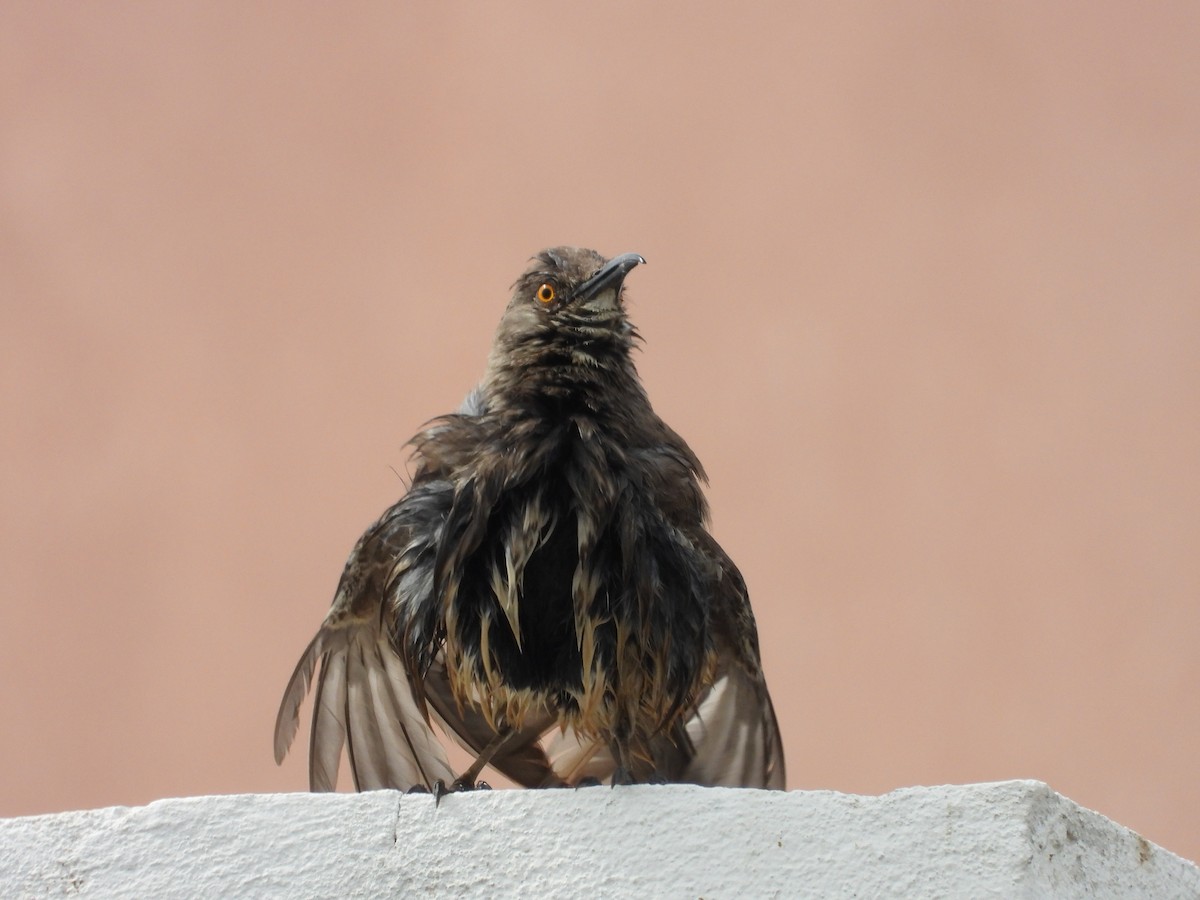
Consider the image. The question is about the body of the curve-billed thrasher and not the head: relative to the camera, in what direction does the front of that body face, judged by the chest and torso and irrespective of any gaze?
toward the camera
